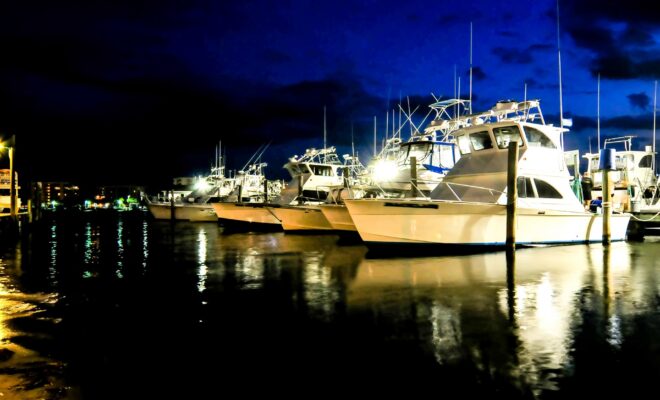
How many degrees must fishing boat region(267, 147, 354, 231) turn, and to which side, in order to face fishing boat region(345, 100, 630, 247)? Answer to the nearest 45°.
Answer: approximately 90° to its left

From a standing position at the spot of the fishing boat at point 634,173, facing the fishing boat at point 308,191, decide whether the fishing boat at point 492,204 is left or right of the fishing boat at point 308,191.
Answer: left

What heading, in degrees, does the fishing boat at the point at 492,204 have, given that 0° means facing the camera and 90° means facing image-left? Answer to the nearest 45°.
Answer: approximately 45°

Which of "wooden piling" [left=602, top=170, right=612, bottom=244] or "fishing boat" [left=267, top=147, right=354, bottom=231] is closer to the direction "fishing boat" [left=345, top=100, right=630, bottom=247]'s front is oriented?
the fishing boat

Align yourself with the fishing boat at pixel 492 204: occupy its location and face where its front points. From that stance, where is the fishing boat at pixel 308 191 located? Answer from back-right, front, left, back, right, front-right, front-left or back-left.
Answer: right

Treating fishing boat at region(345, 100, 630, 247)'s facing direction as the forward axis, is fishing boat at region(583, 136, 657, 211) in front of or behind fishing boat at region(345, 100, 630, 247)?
behind

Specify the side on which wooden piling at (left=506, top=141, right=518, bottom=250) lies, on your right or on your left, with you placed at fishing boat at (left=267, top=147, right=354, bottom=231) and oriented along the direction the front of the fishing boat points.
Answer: on your left

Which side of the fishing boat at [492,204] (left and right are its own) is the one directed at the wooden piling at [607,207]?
back

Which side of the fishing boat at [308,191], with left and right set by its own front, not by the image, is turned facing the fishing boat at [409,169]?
left

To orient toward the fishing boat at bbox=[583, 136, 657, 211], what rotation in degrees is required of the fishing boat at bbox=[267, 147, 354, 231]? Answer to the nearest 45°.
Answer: approximately 135° to its left

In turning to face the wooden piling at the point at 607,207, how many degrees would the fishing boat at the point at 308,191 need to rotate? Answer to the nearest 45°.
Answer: approximately 90° to its left

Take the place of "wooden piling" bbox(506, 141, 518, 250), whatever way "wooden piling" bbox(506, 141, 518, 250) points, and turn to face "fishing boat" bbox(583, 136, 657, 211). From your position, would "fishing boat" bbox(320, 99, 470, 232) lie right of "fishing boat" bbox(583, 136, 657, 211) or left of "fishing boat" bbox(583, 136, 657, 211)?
left

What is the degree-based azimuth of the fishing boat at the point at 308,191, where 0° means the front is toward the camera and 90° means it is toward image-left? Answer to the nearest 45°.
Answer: approximately 45°
